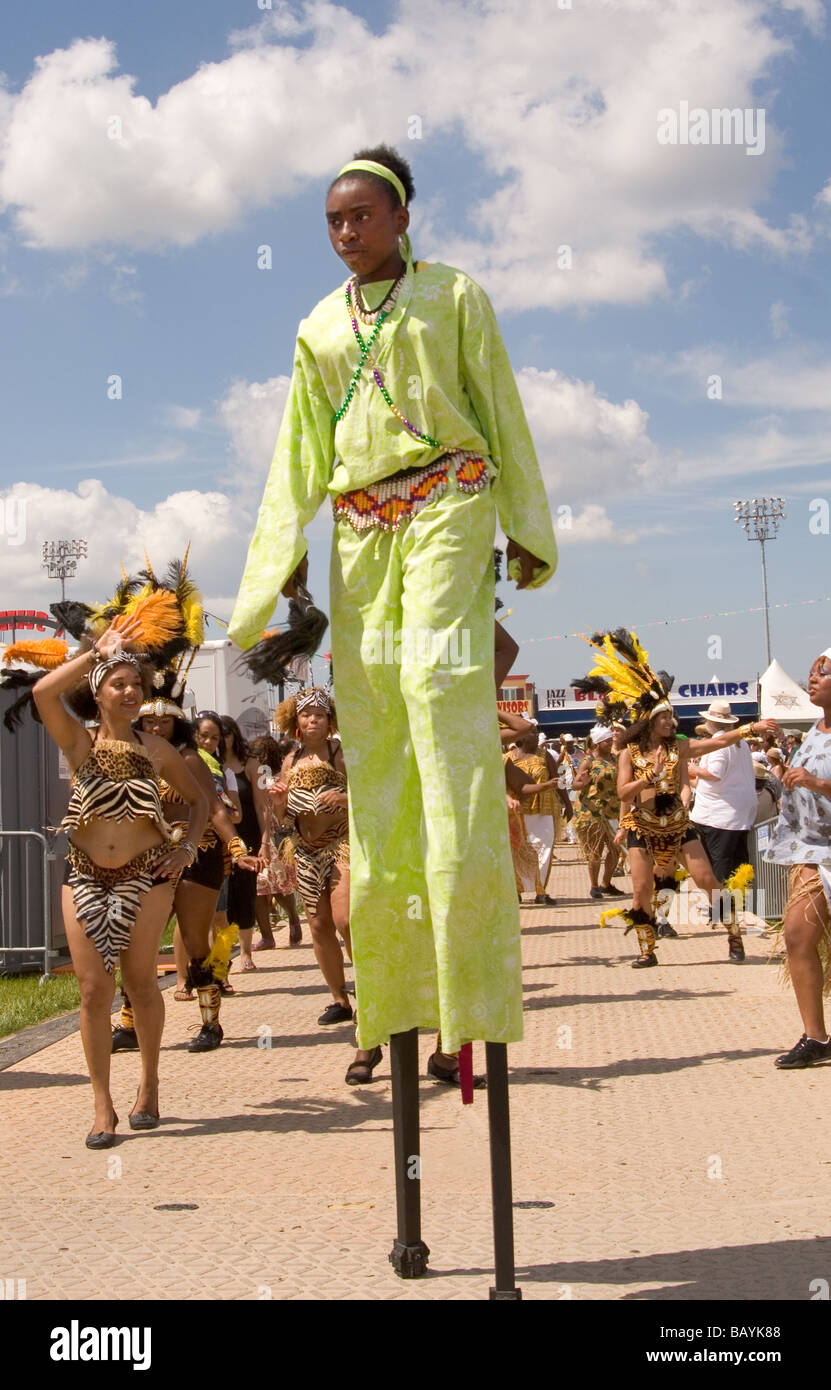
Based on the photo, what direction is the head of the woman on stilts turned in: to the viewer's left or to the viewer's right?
to the viewer's left

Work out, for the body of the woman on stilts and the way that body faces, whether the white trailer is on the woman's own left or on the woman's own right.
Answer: on the woman's own right

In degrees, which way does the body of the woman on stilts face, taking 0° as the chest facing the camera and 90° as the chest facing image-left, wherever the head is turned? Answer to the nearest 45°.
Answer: approximately 45°

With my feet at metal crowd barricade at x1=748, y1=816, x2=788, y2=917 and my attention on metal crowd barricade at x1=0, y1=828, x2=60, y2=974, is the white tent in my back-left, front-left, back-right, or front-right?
back-right

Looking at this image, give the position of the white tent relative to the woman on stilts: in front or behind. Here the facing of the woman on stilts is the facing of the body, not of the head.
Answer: behind

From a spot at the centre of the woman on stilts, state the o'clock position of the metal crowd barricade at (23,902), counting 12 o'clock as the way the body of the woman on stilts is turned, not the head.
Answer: The metal crowd barricade is roughly at 4 o'clock from the woman on stilts.

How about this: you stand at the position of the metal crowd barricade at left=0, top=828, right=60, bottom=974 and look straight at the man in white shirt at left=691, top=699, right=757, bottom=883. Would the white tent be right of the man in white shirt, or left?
left

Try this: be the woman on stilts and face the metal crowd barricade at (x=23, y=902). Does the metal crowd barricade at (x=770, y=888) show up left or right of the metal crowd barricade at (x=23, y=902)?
right
